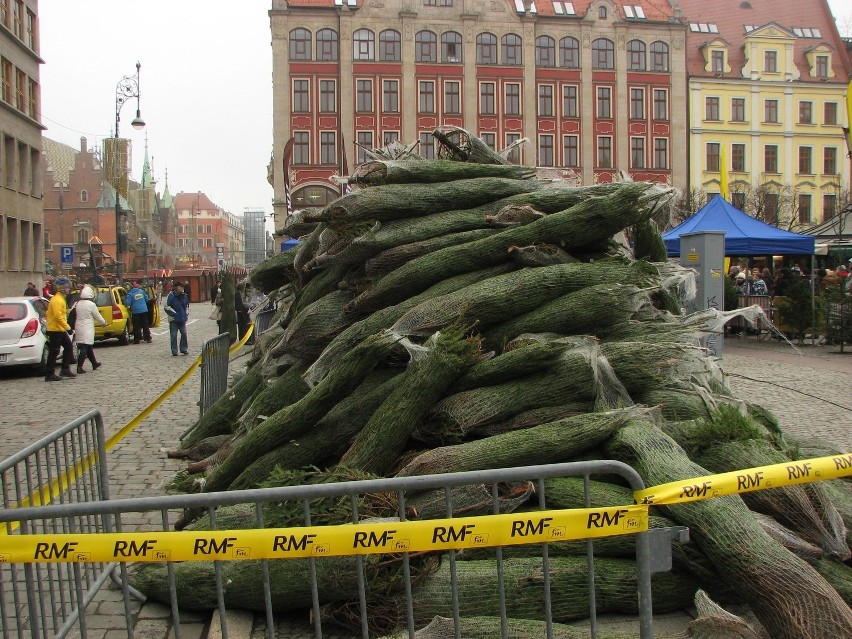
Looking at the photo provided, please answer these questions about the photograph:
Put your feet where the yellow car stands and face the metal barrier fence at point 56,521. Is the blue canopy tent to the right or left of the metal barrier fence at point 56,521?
left

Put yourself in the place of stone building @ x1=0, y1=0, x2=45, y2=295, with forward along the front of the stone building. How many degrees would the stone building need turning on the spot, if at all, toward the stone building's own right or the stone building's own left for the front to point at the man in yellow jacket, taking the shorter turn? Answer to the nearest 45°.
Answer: approximately 45° to the stone building's own right

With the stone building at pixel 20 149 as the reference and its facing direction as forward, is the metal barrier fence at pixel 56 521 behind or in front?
in front

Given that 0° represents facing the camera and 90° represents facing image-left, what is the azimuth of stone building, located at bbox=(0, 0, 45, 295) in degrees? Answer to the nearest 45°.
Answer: approximately 315°

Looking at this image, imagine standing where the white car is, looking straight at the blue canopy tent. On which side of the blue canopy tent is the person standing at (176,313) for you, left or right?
left

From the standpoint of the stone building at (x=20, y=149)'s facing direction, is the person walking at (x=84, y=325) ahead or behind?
ahead
